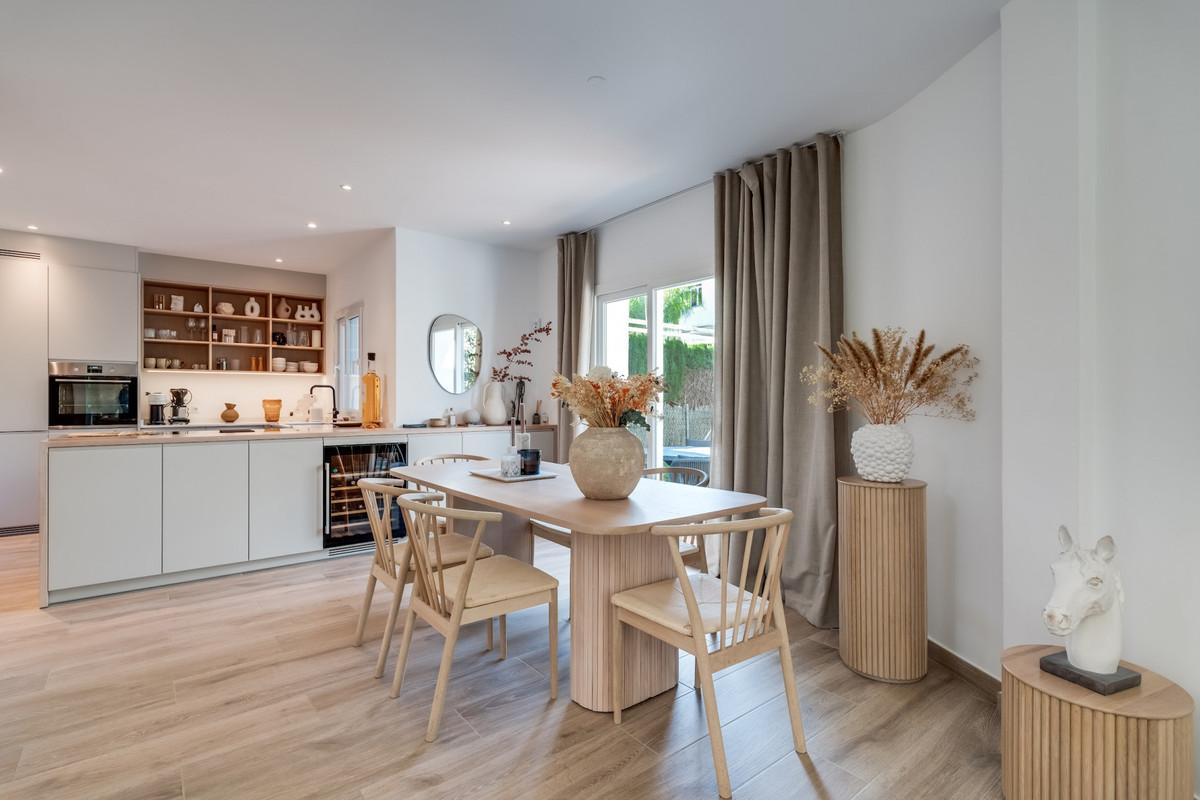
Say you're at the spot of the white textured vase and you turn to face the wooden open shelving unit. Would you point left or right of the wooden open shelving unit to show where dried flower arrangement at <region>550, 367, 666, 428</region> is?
left

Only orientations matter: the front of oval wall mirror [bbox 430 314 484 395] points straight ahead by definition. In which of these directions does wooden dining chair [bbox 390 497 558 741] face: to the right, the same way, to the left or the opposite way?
to the left

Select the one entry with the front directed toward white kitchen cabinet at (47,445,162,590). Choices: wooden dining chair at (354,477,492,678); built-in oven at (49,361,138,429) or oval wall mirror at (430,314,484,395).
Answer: the built-in oven

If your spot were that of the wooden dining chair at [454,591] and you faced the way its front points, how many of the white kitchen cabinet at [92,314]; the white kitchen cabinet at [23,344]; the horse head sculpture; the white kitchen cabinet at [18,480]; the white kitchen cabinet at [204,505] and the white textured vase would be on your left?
4

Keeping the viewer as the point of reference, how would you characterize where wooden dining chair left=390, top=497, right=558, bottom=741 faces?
facing away from the viewer and to the right of the viewer

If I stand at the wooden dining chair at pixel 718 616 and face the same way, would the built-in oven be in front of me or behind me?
in front

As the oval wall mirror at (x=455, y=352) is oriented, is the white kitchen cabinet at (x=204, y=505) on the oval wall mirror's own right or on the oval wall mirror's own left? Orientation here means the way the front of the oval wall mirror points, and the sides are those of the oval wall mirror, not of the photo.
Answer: on the oval wall mirror's own right

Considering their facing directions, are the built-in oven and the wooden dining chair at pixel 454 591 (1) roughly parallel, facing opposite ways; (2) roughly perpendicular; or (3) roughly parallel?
roughly perpendicular

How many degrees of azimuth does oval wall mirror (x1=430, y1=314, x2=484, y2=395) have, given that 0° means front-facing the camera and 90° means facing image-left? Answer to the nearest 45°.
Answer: approximately 315°

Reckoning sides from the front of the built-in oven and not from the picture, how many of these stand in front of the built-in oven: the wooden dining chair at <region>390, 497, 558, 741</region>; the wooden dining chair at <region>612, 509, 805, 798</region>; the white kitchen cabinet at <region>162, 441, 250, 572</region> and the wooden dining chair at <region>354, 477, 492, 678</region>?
4

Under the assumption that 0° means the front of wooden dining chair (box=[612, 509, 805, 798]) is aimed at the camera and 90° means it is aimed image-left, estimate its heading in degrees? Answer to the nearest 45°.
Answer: approximately 135°

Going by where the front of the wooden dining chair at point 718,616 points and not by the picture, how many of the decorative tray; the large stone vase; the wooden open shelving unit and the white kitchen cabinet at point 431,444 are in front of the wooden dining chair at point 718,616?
4

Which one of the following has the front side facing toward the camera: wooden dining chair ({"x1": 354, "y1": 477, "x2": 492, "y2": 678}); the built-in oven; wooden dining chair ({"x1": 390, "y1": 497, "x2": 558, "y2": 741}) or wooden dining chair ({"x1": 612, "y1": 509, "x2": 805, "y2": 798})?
the built-in oven

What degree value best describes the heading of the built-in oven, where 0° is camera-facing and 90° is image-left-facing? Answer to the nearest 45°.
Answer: approximately 0°

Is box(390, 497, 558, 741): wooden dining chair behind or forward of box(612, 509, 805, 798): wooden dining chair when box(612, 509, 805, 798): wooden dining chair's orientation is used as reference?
forward
